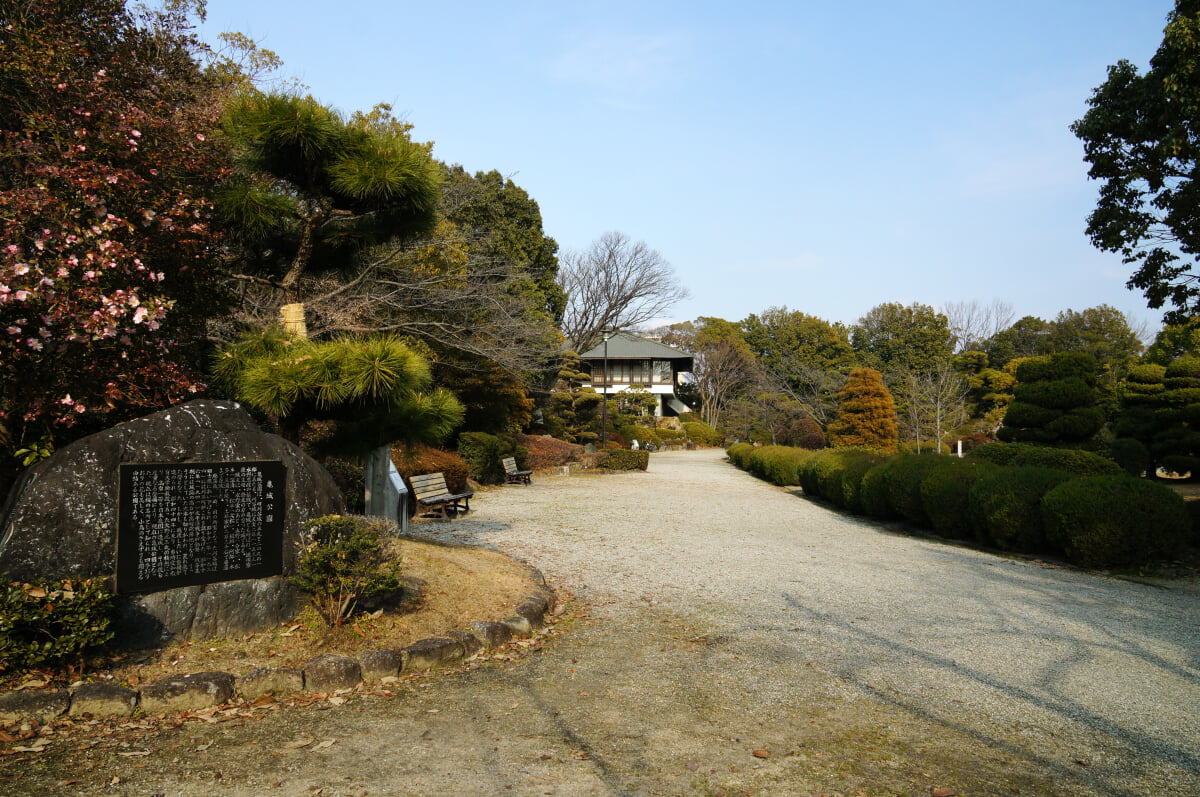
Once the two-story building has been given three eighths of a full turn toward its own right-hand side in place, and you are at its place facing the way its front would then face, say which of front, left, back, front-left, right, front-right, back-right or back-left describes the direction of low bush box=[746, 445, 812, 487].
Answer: back-left

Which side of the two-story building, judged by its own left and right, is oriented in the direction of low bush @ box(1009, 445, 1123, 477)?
front

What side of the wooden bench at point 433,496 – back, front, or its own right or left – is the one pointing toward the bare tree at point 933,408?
left

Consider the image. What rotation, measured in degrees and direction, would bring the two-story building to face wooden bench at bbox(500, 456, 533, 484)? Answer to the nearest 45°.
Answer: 0° — it already faces it

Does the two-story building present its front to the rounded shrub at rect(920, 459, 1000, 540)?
yes

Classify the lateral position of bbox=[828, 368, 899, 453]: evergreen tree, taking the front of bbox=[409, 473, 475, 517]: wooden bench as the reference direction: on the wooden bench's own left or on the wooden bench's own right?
on the wooden bench's own left

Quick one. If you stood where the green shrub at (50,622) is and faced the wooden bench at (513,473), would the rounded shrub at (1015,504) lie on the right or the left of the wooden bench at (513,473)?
right

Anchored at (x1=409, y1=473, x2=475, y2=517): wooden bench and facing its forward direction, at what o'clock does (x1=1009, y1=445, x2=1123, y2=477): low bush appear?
The low bush is roughly at 11 o'clock from the wooden bench.

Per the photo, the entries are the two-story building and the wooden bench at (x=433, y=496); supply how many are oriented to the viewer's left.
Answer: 0

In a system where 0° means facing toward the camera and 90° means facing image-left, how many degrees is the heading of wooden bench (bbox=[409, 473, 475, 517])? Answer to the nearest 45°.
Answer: approximately 315°

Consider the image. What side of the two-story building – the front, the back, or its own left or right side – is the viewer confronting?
front

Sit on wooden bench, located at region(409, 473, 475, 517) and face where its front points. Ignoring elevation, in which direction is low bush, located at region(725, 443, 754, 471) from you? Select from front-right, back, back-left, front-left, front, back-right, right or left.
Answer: left

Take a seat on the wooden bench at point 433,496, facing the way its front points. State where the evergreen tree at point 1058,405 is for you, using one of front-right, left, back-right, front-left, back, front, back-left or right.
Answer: front-left

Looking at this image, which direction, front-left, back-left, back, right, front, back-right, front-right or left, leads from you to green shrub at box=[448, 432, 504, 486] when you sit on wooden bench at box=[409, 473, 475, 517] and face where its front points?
back-left

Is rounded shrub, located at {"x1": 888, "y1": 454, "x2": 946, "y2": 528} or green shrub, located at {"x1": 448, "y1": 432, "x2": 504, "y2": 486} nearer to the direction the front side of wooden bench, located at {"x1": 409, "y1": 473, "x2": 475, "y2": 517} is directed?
the rounded shrub

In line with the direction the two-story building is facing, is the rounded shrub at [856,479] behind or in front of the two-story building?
in front

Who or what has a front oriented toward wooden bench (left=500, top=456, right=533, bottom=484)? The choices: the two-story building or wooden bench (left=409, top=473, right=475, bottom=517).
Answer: the two-story building
